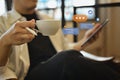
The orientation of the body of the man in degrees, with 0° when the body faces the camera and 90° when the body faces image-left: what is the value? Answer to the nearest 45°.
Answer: approximately 315°
